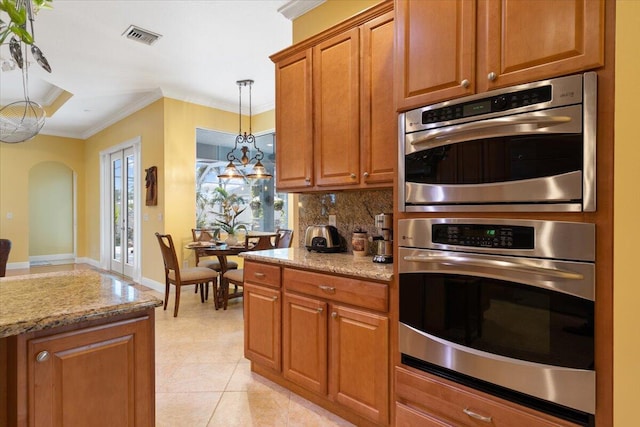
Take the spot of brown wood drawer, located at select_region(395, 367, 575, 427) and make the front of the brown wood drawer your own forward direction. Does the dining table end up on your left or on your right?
on your right

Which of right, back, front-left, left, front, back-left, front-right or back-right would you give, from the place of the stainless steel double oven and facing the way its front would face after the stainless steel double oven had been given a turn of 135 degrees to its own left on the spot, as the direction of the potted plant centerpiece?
back-left

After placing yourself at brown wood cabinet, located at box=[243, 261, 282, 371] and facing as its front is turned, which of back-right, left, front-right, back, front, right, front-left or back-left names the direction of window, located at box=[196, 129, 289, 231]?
back-right

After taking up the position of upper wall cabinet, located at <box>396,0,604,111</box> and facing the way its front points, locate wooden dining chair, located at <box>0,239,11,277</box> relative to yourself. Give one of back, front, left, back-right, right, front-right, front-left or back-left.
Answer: front-right

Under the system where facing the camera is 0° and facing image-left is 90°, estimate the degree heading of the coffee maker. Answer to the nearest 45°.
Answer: approximately 45°

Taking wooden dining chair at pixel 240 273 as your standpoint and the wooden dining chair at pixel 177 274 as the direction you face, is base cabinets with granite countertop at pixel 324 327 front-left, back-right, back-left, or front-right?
back-left

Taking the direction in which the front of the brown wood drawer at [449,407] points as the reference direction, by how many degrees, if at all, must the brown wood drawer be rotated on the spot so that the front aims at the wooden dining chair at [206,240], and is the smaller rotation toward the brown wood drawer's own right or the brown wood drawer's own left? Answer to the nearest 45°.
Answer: approximately 90° to the brown wood drawer's own right

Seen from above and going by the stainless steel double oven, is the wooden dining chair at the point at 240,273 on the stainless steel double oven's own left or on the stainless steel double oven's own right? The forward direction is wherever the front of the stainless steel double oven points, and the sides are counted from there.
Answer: on the stainless steel double oven's own right
